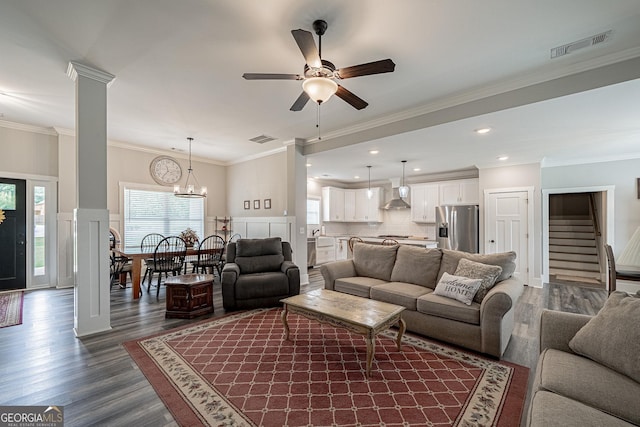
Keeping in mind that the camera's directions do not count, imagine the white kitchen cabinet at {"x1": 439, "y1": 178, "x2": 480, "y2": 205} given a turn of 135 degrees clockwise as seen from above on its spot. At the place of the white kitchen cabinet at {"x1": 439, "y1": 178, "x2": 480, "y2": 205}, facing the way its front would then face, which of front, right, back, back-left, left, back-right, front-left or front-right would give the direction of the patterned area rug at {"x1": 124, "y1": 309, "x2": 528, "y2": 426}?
back-left

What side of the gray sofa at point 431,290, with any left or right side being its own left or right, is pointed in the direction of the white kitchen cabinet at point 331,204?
right

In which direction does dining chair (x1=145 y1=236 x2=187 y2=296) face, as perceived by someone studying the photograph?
facing away from the viewer and to the left of the viewer

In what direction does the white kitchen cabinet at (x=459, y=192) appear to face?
toward the camera

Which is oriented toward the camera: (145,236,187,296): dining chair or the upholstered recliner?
the upholstered recliner

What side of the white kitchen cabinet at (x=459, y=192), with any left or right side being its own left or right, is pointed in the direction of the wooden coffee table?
front

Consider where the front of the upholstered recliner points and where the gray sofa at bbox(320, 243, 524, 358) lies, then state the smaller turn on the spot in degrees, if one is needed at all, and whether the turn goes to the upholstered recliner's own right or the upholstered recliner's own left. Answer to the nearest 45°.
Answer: approximately 45° to the upholstered recliner's own left

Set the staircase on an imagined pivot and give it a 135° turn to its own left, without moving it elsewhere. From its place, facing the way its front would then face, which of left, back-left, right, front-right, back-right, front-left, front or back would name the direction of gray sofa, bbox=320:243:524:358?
back-right

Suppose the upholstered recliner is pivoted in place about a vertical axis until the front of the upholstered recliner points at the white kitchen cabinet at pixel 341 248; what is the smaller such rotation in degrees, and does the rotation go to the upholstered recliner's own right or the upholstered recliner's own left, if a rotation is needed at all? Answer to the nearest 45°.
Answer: approximately 135° to the upholstered recliner's own left

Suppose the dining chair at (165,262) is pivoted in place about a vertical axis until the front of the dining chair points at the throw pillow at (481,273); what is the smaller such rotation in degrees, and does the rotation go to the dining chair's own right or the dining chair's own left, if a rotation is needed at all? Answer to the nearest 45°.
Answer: approximately 180°

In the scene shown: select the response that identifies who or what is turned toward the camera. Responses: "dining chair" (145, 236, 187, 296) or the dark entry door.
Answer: the dark entry door

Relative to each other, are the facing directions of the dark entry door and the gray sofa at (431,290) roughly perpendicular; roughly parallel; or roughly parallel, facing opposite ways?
roughly perpendicular

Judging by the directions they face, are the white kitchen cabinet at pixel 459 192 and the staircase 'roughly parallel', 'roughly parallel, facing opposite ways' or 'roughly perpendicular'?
roughly parallel

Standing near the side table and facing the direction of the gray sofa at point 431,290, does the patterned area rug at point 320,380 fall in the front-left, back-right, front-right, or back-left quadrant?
front-right

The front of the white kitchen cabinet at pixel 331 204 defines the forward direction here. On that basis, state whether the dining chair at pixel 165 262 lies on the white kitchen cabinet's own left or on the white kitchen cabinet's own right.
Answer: on the white kitchen cabinet's own right

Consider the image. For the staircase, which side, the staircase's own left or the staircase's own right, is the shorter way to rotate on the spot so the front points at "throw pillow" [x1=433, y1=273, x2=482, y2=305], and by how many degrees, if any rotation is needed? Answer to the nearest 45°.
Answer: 0° — it already faces it

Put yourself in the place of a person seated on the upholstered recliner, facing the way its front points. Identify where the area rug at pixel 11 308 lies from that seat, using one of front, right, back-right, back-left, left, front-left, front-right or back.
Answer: right

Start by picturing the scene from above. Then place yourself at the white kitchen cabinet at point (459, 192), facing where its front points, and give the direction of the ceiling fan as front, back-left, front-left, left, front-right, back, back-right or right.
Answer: front

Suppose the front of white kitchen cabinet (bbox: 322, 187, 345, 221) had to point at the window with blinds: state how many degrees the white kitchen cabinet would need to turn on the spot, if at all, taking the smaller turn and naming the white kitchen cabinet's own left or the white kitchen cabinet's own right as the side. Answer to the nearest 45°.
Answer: approximately 90° to the white kitchen cabinet's own right

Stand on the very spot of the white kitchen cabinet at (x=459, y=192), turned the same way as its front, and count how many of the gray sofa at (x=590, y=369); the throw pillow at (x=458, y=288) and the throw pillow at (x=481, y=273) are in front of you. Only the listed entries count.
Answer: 3

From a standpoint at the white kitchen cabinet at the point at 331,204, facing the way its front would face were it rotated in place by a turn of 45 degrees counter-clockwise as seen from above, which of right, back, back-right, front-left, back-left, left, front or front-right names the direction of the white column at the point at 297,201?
right

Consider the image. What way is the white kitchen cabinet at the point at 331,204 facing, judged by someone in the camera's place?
facing the viewer and to the right of the viewer
